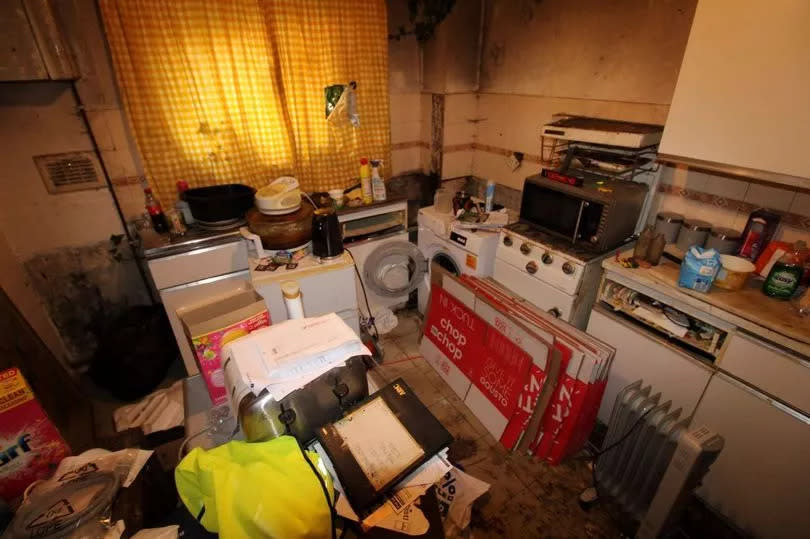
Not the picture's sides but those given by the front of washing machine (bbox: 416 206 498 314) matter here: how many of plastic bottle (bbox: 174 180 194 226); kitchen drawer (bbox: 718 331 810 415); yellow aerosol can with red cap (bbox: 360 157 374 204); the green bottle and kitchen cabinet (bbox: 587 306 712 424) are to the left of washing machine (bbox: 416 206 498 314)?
3

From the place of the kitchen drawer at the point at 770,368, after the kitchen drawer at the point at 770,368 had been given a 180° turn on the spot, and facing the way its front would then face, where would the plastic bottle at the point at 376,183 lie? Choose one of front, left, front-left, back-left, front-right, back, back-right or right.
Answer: back-left

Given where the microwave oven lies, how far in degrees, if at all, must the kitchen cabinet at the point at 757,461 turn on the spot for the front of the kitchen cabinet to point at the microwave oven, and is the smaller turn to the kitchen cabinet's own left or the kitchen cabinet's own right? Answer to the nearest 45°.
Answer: approximately 45° to the kitchen cabinet's own right

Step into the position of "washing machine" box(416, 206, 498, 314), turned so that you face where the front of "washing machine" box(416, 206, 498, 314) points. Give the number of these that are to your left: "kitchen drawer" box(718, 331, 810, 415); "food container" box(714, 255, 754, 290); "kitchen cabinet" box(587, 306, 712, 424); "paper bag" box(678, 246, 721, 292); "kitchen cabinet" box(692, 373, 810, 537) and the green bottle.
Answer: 6

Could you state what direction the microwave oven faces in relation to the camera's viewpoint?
facing the viewer and to the left of the viewer

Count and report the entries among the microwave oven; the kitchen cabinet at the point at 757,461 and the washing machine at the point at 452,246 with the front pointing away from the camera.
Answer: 0

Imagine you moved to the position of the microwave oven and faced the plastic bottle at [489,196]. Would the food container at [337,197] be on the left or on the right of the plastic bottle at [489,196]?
left

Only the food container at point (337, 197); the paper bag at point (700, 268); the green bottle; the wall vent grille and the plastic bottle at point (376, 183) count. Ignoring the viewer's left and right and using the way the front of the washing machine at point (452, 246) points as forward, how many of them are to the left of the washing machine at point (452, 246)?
2

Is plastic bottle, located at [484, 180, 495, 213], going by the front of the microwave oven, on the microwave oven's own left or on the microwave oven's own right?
on the microwave oven's own right

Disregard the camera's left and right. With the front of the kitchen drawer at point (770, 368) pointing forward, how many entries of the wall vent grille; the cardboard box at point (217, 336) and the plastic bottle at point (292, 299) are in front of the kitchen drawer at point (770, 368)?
3

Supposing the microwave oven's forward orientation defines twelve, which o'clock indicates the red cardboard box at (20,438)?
The red cardboard box is roughly at 12 o'clock from the microwave oven.

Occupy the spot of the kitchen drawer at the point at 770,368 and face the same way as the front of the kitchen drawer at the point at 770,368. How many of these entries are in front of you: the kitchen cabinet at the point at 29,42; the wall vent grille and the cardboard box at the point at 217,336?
3

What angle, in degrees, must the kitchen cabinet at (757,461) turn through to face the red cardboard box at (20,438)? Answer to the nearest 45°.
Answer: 0° — it already faces it

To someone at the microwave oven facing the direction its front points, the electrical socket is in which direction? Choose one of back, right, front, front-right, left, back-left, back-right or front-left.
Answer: right

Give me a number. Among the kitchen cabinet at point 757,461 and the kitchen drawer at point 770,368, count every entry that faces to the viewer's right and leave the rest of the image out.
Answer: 0

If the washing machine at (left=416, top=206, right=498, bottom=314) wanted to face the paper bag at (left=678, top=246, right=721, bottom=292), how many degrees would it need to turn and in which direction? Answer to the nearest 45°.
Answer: approximately 90° to its left

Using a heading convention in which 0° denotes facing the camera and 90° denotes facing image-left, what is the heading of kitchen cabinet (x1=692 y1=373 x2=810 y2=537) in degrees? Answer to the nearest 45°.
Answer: approximately 45°
